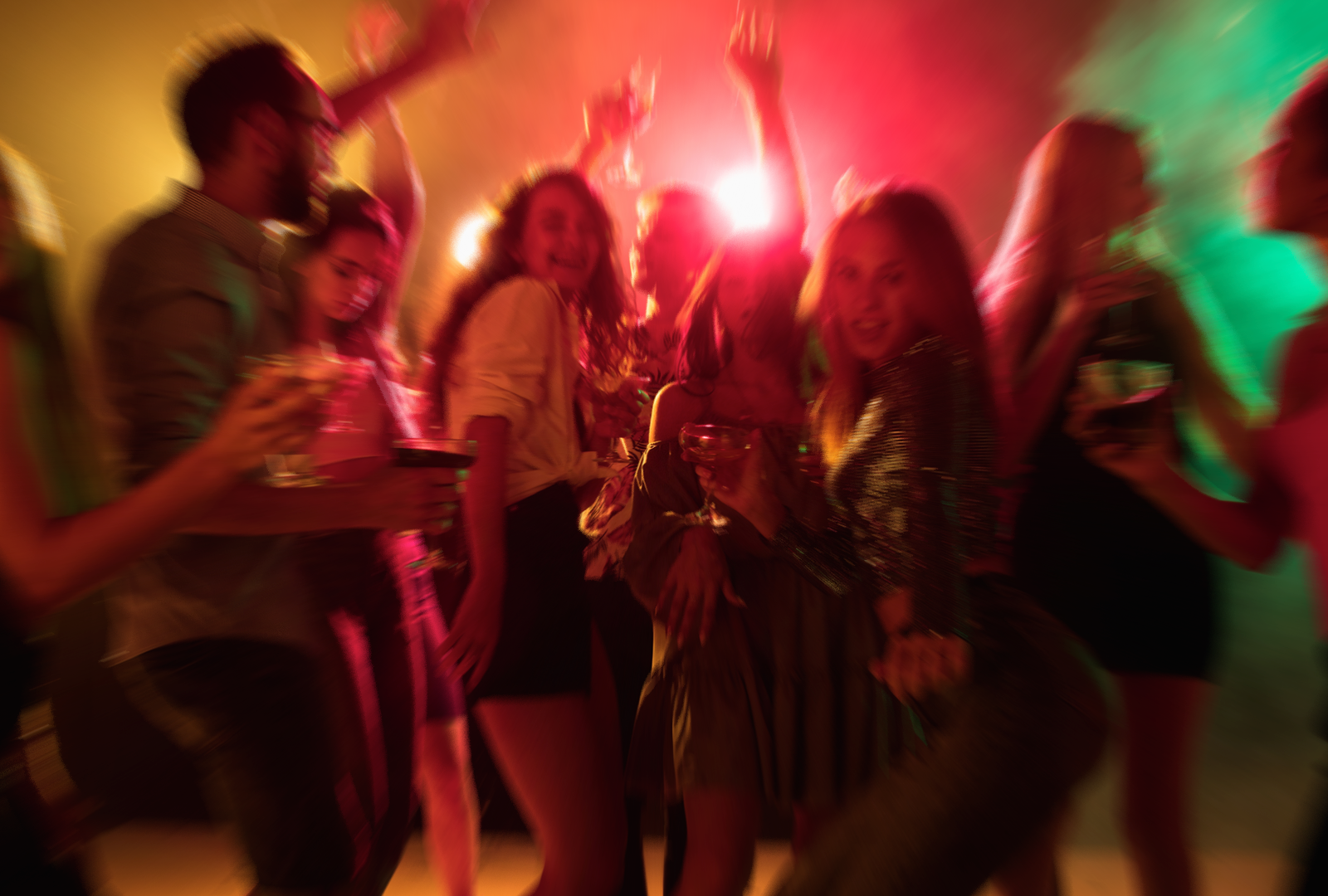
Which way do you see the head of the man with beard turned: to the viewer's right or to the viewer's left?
to the viewer's right

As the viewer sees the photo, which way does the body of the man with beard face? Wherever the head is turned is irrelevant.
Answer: to the viewer's right

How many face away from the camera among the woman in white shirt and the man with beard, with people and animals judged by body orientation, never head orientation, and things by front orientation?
0

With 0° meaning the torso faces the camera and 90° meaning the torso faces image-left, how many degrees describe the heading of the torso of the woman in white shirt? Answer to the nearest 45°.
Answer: approximately 315°

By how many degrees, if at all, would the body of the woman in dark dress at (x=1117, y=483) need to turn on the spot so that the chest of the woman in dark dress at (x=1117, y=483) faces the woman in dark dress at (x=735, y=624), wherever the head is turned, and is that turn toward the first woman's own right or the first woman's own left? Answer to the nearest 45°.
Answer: approximately 90° to the first woman's own right
